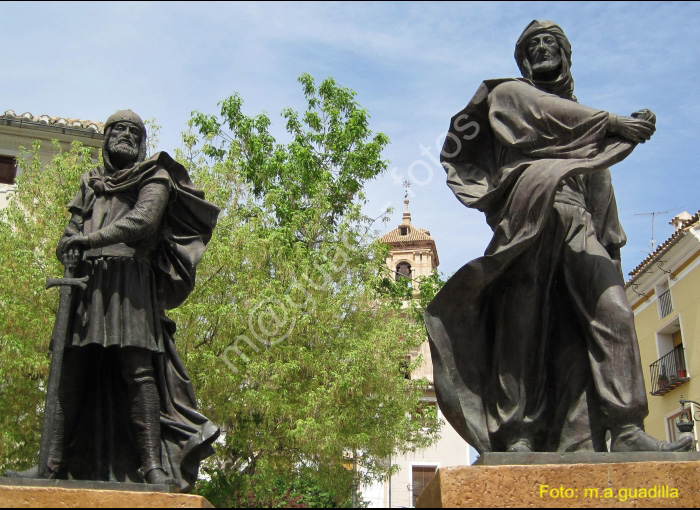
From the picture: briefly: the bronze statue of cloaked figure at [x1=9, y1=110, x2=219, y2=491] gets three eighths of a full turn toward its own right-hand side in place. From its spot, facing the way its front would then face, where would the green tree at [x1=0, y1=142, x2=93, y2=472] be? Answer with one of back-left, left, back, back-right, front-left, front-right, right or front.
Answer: front

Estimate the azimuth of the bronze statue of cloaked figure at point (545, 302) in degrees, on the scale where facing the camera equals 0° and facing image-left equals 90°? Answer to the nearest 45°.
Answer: approximately 315°

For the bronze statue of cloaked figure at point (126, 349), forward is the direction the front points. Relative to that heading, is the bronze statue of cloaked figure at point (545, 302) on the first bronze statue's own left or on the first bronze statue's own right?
on the first bronze statue's own left

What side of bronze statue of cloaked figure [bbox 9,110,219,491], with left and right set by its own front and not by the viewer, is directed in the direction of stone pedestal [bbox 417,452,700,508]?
left

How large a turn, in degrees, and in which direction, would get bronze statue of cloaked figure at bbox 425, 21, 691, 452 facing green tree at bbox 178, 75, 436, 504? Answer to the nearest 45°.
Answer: approximately 180°

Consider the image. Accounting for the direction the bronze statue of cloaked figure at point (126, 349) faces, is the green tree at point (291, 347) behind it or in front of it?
behind
